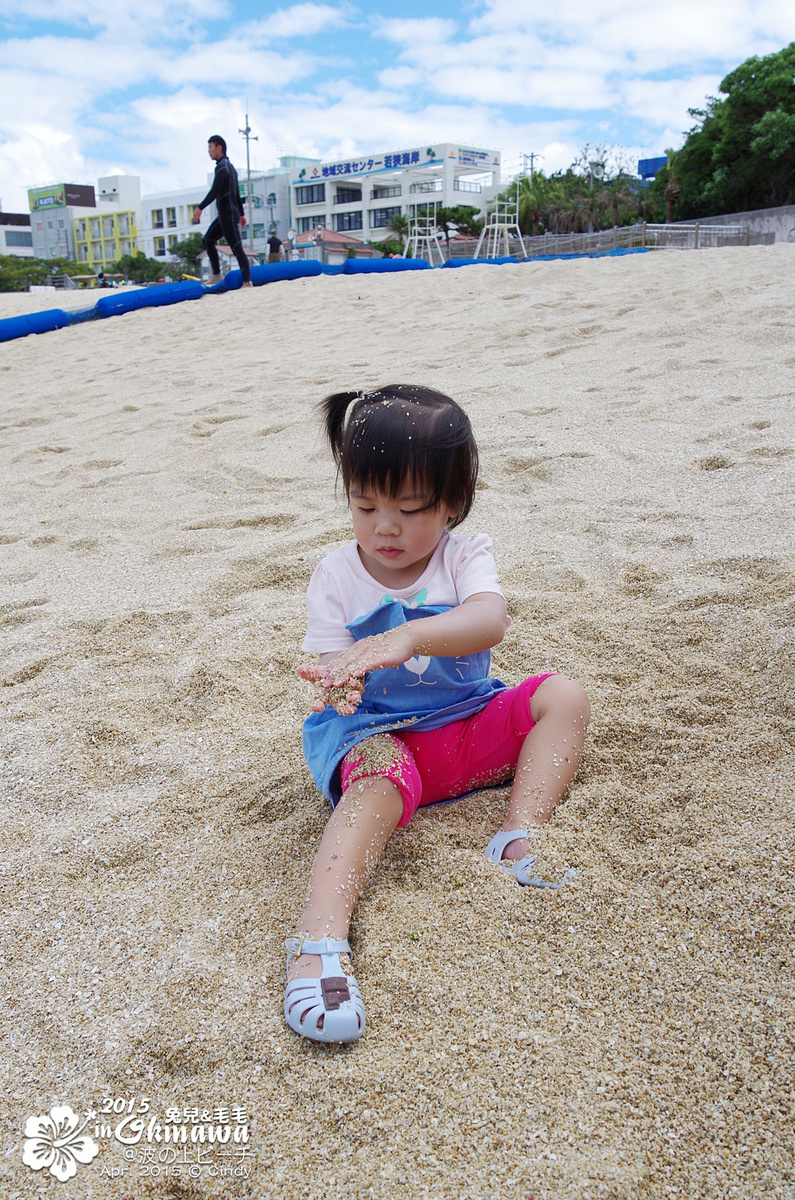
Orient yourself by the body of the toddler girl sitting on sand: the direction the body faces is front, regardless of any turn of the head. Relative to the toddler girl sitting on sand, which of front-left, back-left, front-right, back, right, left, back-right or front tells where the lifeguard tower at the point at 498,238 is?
back

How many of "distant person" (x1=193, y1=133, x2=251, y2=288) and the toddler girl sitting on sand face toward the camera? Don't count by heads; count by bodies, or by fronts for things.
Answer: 1

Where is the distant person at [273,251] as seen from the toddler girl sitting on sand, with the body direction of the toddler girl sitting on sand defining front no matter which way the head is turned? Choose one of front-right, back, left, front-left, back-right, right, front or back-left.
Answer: back

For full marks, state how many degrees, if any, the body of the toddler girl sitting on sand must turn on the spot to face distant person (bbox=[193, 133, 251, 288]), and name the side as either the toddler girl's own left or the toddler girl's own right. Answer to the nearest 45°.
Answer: approximately 180°

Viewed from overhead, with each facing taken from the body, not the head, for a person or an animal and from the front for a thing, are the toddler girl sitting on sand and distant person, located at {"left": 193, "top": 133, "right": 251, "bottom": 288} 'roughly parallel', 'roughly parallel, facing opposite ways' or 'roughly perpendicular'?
roughly perpendicular
